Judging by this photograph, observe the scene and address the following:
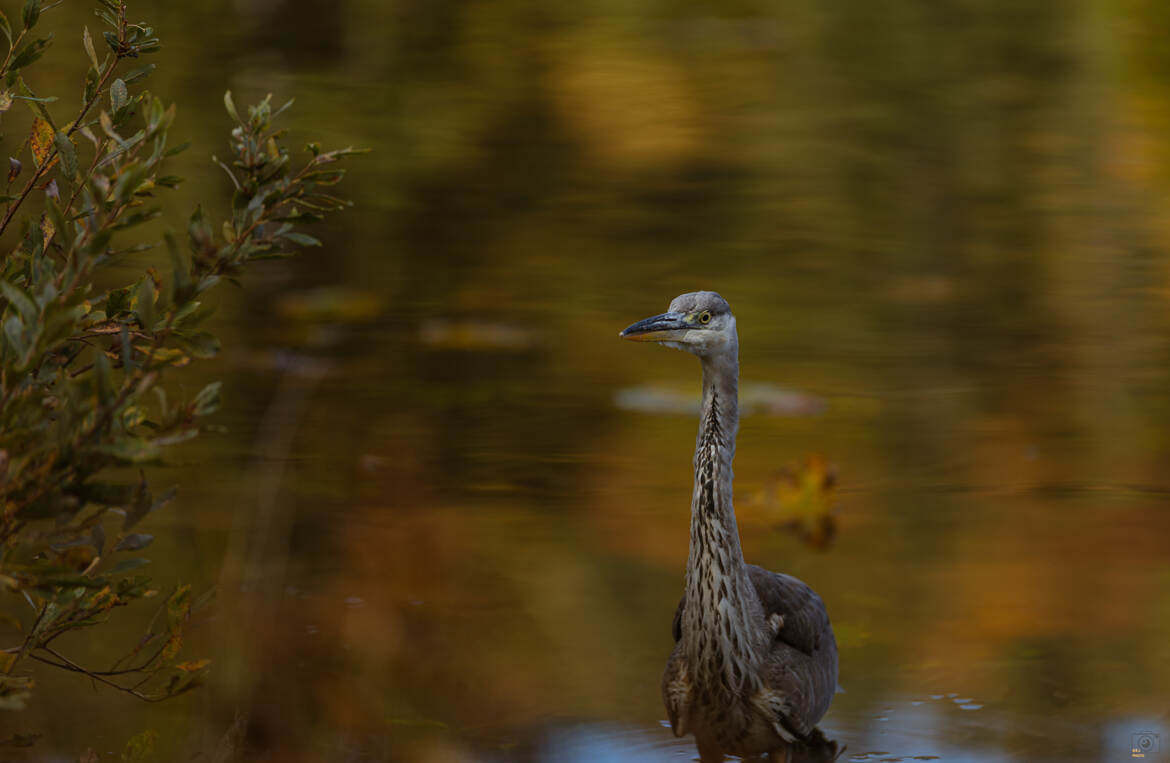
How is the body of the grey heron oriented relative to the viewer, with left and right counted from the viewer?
facing the viewer and to the left of the viewer

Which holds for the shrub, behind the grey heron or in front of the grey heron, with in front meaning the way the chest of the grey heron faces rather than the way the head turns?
in front

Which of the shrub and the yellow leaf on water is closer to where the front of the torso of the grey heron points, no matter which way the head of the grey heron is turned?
the shrub

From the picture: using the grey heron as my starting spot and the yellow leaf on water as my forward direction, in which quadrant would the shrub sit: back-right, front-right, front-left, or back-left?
back-left

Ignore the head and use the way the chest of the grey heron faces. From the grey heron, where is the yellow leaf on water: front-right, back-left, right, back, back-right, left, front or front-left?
back-right
